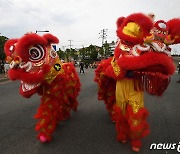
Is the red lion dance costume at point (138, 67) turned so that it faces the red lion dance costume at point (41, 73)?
no

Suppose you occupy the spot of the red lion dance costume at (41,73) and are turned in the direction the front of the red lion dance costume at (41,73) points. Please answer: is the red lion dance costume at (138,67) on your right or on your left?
on your left

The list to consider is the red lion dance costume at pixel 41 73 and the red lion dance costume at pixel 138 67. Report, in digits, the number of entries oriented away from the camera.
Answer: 0
